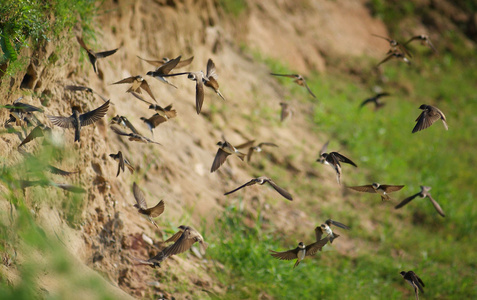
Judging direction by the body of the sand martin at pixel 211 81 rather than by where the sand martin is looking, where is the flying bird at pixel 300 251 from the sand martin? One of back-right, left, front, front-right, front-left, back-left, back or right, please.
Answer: back-left

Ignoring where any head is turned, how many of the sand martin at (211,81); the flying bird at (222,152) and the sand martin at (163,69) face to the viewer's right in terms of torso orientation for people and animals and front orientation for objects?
0

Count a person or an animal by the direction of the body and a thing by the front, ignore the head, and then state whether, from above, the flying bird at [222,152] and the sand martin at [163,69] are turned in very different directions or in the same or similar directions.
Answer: same or similar directions

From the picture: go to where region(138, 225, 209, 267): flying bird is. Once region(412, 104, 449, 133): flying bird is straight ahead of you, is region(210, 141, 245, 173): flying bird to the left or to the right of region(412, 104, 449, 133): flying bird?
left

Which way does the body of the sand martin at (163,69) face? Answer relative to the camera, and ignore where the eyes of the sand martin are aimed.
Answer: to the viewer's left

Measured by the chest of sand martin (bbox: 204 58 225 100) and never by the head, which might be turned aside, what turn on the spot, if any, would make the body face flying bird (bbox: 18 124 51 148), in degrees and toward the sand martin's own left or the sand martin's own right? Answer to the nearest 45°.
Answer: approximately 45° to the sand martin's own left

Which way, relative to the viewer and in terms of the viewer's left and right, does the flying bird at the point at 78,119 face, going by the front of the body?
facing away from the viewer
